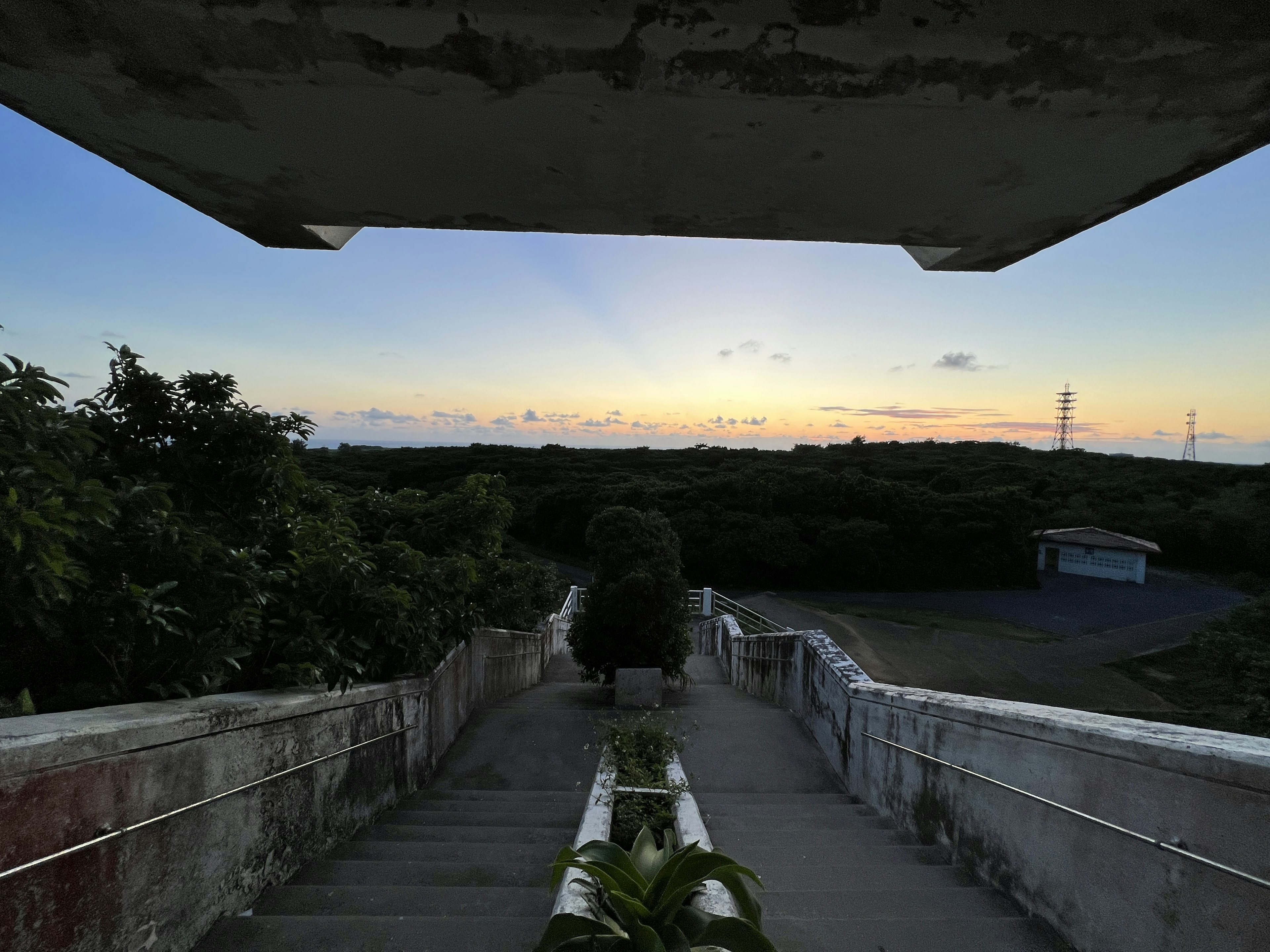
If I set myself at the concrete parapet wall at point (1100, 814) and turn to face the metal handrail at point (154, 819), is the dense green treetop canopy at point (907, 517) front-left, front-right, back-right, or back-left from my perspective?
back-right

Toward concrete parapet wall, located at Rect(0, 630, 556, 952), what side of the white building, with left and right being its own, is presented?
front

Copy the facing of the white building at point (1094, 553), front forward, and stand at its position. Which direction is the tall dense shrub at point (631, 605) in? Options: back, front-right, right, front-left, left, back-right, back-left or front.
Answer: front

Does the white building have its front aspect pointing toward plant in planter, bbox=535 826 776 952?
yes

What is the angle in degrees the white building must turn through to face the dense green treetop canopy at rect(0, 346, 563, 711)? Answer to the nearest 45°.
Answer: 0° — it already faces it

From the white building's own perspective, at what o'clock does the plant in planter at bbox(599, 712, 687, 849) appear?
The plant in planter is roughly at 12 o'clock from the white building.

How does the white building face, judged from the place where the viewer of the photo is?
facing the viewer

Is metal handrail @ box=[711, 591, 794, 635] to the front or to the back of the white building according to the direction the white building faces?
to the front

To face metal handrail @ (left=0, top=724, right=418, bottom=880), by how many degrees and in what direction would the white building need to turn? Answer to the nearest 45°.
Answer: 0° — it already faces it

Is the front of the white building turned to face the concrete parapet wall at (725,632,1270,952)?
yes

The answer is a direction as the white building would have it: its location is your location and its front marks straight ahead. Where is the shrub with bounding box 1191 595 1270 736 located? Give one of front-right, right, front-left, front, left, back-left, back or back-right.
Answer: front
